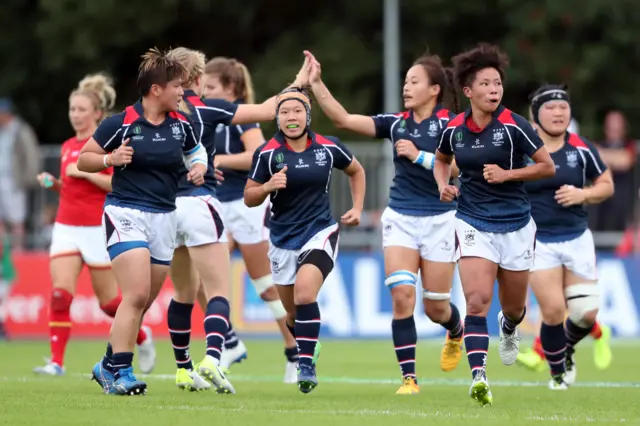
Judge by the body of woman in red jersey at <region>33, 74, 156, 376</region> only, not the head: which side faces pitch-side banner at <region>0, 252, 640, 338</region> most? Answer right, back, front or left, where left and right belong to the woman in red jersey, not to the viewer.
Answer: back

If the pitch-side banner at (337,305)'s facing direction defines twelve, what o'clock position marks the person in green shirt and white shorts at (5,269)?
The person in green shirt and white shorts is roughly at 3 o'clock from the pitch-side banner.

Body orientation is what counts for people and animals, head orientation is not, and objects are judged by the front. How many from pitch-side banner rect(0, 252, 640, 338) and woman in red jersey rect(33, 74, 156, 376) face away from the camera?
0

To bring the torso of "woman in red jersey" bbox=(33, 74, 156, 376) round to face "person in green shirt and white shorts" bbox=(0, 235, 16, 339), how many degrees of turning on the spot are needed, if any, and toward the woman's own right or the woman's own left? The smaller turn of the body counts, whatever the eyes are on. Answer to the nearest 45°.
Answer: approximately 135° to the woman's own right

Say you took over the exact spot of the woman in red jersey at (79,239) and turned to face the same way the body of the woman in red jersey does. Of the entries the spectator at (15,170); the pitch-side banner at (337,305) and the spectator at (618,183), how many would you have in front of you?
0

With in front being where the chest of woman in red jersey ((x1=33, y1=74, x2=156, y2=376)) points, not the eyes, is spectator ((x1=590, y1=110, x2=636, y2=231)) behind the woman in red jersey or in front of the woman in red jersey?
behind

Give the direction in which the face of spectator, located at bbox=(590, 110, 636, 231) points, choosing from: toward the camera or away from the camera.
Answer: toward the camera

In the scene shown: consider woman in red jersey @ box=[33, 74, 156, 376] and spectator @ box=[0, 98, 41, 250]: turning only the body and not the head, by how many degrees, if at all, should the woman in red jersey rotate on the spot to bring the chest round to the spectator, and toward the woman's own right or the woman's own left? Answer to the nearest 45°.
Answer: approximately 135° to the woman's own right

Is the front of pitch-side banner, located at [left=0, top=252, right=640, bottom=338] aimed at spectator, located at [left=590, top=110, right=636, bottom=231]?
no

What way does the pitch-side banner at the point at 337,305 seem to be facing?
toward the camera
